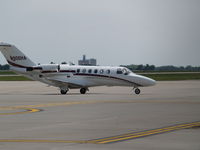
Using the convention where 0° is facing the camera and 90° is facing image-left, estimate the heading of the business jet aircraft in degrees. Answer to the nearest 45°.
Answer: approximately 270°
